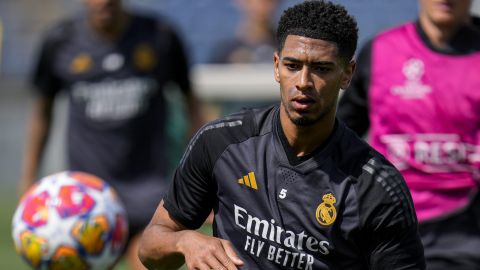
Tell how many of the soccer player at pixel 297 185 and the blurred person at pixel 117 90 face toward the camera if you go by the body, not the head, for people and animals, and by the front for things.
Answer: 2

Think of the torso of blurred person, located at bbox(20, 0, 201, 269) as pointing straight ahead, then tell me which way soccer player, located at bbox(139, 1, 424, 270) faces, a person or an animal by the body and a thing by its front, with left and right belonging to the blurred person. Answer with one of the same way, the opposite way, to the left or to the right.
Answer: the same way

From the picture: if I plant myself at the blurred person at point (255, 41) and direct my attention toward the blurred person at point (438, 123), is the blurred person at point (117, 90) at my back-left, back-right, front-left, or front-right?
front-right

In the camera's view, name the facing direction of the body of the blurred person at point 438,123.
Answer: toward the camera

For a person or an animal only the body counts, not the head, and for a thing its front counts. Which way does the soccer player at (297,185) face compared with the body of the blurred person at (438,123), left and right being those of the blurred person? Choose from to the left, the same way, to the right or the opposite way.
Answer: the same way

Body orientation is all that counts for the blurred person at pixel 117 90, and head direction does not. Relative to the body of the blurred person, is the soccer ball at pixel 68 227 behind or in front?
in front

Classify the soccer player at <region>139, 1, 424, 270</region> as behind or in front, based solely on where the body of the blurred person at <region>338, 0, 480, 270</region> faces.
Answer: in front

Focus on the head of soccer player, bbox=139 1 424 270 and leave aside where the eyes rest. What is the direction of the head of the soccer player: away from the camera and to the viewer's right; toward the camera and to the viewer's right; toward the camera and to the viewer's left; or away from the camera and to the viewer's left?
toward the camera and to the viewer's left

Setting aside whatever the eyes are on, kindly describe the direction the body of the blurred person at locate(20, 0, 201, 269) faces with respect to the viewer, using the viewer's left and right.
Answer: facing the viewer

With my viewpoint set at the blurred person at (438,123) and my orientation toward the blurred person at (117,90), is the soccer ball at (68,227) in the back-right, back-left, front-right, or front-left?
front-left

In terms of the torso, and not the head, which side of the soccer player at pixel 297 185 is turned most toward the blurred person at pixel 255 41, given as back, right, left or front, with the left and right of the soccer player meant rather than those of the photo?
back

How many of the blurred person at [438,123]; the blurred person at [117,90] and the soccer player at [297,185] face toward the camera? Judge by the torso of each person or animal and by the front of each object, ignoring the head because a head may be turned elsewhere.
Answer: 3

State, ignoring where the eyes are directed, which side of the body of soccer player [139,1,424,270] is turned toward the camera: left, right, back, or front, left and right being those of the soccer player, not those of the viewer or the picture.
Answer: front
